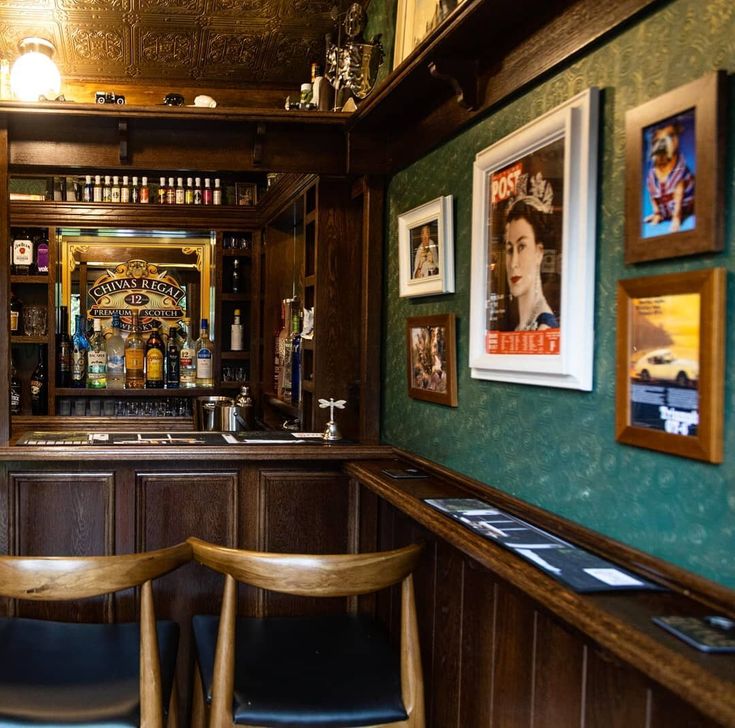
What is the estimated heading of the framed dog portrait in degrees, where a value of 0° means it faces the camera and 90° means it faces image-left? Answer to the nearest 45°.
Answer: approximately 45°

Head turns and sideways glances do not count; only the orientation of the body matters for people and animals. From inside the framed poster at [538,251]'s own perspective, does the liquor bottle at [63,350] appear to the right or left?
on its right

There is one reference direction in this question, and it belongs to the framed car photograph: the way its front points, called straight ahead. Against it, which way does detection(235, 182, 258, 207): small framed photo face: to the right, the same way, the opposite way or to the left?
to the left

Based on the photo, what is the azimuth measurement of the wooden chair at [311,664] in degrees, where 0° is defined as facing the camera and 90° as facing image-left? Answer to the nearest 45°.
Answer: approximately 180°
